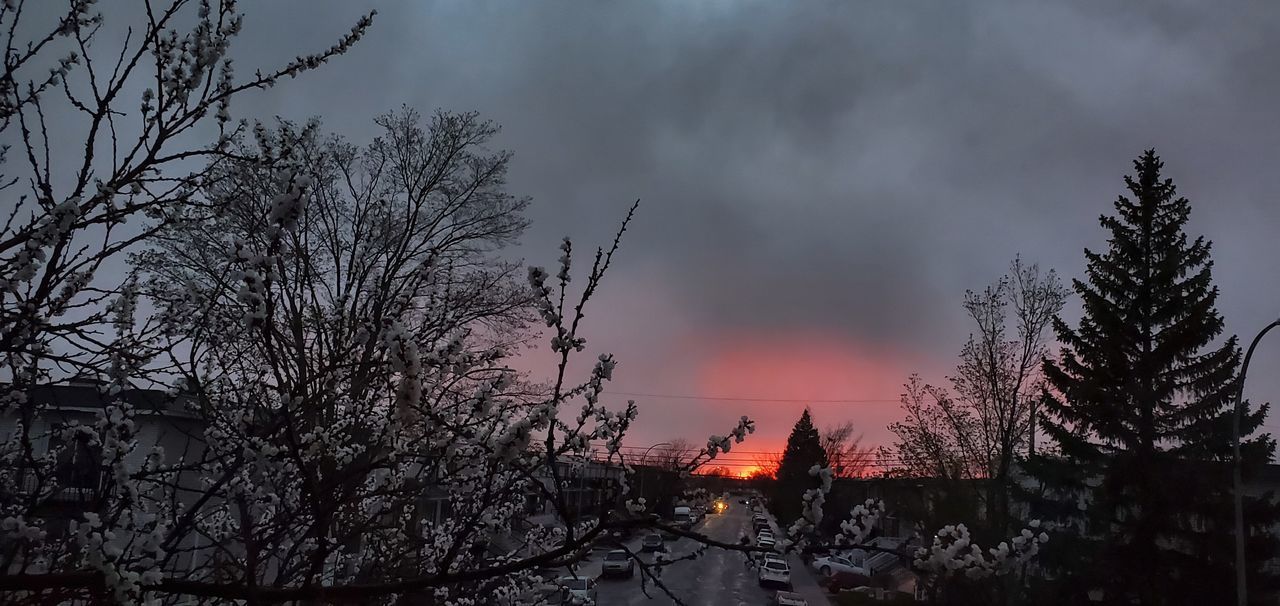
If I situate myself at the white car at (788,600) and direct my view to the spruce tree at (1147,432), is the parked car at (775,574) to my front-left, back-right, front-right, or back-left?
back-left

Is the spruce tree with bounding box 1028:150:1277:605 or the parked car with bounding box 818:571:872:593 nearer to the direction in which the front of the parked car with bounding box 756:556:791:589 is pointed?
the parked car

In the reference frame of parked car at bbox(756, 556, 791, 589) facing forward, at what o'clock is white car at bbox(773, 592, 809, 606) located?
The white car is roughly at 6 o'clock from the parked car.

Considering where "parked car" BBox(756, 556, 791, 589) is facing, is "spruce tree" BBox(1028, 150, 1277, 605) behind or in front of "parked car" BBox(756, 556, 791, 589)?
behind

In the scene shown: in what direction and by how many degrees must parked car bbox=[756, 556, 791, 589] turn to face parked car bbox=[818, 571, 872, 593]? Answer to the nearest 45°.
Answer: approximately 45° to its right

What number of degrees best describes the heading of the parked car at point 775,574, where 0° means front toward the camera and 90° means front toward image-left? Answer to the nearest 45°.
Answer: approximately 180°
